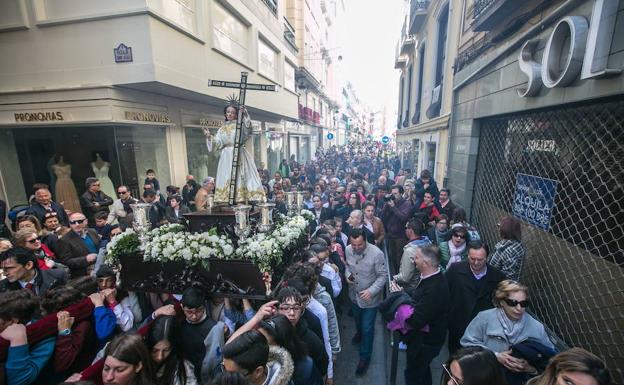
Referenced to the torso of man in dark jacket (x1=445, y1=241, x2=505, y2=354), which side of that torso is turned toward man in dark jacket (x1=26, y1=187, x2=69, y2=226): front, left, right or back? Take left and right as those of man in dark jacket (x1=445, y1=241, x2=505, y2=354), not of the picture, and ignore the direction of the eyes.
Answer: right

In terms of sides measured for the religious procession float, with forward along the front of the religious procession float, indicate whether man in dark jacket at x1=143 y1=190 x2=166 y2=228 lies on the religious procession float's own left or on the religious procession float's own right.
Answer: on the religious procession float's own right

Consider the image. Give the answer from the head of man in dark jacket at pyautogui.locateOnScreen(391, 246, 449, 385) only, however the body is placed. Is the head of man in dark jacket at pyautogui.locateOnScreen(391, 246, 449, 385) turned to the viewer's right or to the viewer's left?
to the viewer's left

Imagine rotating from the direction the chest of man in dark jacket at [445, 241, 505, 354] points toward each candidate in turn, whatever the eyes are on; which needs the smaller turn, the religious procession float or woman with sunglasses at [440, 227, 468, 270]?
the religious procession float

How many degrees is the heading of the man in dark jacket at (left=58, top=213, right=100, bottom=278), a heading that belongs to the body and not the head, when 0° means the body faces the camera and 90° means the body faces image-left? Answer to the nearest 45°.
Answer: approximately 315°

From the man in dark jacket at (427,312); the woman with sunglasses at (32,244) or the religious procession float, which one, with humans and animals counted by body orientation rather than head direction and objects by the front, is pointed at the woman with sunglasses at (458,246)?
the woman with sunglasses at (32,244)

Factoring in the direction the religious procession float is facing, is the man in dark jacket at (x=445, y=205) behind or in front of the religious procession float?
behind

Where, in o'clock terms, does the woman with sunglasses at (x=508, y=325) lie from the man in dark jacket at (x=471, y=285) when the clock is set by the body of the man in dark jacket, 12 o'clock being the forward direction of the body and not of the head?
The woman with sunglasses is roughly at 11 o'clock from the man in dark jacket.

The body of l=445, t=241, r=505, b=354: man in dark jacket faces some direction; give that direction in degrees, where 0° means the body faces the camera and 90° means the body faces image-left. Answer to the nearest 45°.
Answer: approximately 0°
